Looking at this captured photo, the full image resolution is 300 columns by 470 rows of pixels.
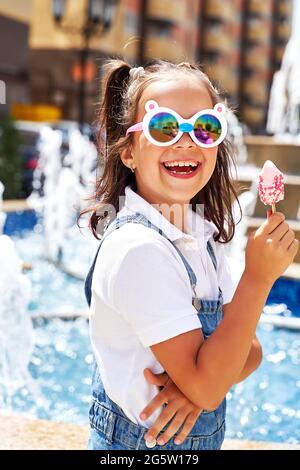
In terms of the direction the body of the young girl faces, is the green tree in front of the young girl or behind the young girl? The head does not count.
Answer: behind

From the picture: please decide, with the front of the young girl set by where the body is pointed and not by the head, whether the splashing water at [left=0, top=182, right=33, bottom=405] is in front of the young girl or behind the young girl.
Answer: behind

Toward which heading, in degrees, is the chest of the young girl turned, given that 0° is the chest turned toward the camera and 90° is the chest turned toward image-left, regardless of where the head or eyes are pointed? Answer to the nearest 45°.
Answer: approximately 315°
